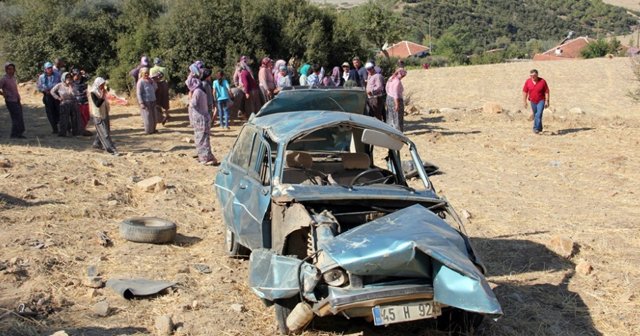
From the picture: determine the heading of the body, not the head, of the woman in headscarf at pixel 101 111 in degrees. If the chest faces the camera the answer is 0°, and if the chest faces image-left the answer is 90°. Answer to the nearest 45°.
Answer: approximately 315°

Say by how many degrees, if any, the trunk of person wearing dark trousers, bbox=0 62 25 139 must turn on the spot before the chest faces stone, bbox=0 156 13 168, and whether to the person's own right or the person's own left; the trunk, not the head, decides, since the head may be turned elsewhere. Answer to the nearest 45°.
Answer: approximately 45° to the person's own right

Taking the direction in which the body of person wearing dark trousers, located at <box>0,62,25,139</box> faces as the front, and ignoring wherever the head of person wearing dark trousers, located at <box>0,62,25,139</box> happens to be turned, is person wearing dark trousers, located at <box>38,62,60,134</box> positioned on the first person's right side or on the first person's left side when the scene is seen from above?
on the first person's left side

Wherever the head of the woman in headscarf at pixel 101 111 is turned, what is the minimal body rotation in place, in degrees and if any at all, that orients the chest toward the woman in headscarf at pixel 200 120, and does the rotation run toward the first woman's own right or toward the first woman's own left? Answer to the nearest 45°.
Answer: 0° — they already face them

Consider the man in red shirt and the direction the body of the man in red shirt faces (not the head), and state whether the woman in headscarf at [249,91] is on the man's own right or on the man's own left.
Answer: on the man's own right

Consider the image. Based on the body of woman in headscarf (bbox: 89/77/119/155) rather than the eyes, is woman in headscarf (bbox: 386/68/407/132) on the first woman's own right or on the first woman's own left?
on the first woman's own left

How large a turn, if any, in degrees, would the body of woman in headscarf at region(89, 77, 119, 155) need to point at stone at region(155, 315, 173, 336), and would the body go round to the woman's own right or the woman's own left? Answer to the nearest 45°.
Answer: approximately 45° to the woman's own right
